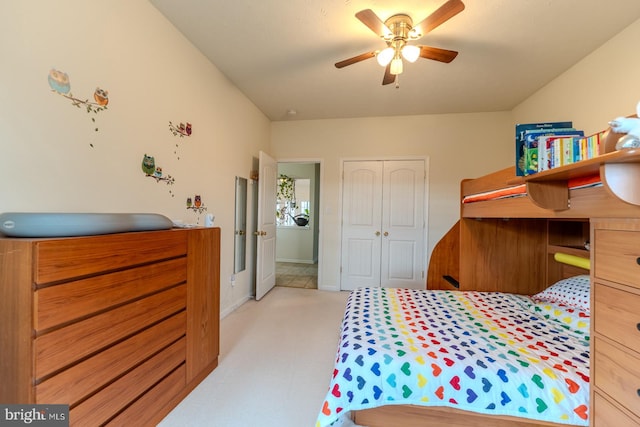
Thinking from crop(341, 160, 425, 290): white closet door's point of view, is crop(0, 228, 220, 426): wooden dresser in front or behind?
in front

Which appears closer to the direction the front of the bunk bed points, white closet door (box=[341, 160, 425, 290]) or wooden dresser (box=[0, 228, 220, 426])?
the wooden dresser

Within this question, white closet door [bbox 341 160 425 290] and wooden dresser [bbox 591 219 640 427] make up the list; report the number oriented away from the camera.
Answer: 0

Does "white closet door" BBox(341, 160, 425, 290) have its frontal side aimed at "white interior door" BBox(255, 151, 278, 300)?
no

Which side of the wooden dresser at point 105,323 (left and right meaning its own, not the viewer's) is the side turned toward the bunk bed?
front

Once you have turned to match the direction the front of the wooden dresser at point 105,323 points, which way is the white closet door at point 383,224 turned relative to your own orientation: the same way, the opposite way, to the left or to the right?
to the right

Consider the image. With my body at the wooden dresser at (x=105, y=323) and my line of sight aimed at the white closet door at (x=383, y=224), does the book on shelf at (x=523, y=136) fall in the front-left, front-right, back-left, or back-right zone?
front-right

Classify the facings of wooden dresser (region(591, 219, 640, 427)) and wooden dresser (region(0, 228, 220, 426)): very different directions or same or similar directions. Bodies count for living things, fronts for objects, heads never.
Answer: very different directions

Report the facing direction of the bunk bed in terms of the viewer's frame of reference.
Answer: facing the viewer and to the left of the viewer

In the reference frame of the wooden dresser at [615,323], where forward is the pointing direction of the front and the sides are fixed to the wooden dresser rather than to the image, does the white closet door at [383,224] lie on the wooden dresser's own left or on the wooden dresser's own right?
on the wooden dresser's own right

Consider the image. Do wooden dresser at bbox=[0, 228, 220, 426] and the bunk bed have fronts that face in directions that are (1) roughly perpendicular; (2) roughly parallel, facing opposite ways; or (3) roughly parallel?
roughly parallel, facing opposite ways

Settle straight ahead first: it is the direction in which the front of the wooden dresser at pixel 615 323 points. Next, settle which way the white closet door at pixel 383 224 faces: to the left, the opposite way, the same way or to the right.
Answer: to the left

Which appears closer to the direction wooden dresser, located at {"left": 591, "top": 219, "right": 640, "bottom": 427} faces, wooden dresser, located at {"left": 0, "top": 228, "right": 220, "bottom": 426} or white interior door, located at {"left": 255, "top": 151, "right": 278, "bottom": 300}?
the wooden dresser

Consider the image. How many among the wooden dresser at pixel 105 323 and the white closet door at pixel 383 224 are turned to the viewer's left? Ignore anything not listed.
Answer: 0

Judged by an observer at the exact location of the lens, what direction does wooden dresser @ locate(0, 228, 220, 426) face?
facing the viewer and to the right of the viewer

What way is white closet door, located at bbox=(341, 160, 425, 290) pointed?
toward the camera
